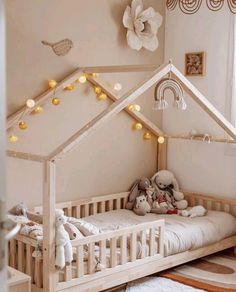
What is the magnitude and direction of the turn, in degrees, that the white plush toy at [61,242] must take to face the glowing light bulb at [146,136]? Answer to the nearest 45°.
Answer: approximately 90° to its left

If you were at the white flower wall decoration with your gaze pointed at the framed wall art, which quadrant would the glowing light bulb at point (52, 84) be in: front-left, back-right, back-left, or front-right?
back-right

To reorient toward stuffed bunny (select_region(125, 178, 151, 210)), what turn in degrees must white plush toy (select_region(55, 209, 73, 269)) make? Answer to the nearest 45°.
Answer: approximately 90° to its left

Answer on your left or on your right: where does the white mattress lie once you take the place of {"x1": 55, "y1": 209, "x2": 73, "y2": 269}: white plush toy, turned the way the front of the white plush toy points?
on your left

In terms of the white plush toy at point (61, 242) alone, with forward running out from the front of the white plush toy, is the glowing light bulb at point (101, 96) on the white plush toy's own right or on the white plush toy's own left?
on the white plush toy's own left
